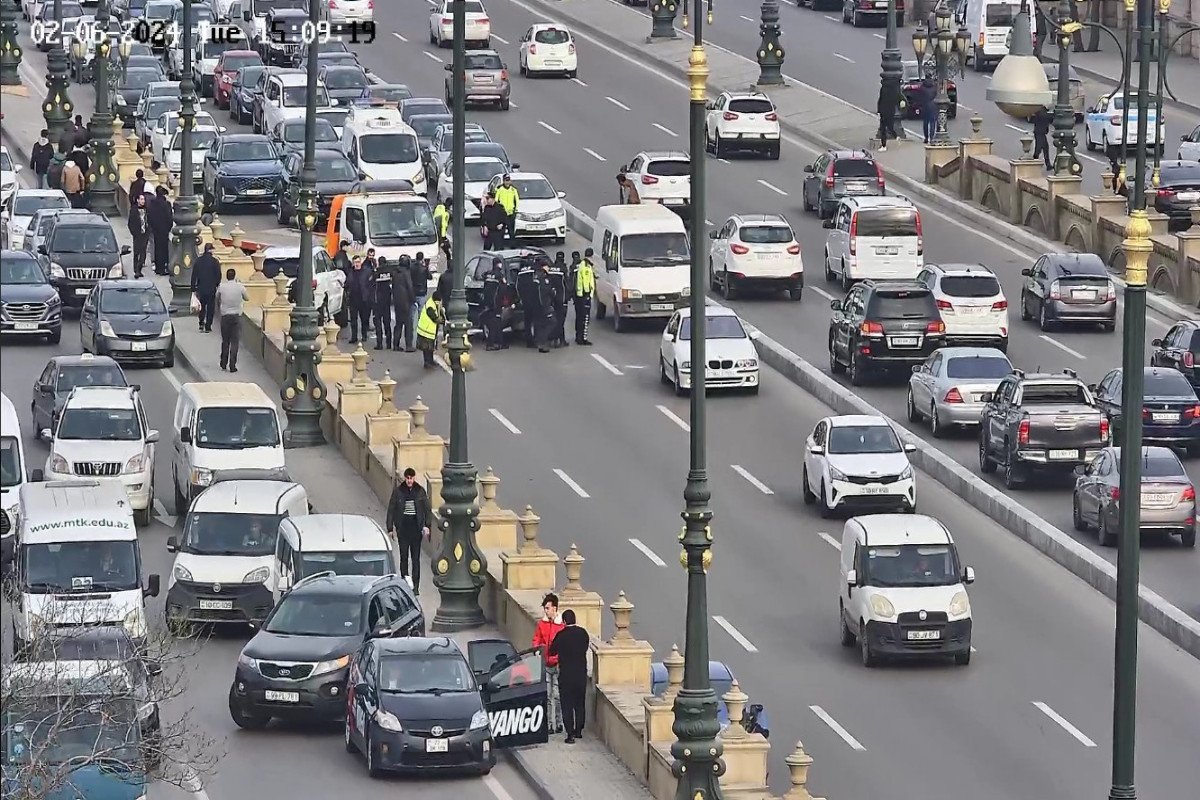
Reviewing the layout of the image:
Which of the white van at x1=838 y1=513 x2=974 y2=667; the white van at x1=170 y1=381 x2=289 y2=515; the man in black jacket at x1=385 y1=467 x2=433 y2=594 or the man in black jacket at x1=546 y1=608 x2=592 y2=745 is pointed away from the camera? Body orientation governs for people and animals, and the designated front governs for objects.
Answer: the man in black jacket at x1=546 y1=608 x2=592 y2=745

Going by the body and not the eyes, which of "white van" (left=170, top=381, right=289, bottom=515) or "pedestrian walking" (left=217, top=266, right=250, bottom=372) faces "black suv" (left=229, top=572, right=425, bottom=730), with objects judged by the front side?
the white van

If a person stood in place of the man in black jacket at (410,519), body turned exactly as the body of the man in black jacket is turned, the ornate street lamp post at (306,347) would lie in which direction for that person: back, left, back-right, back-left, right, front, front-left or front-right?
back

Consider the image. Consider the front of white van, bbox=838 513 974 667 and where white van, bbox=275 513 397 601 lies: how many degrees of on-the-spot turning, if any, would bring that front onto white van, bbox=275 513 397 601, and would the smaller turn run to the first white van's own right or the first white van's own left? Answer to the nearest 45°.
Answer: approximately 90° to the first white van's own right

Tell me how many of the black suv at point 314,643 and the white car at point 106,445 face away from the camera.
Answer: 0

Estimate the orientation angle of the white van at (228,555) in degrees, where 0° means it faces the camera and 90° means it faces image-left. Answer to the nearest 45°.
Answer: approximately 0°

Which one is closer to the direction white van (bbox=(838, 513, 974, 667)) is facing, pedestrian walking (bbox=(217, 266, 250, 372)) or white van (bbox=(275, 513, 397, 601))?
the white van

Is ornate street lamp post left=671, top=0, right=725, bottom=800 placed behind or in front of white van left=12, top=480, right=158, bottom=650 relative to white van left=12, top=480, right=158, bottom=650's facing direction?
in front
